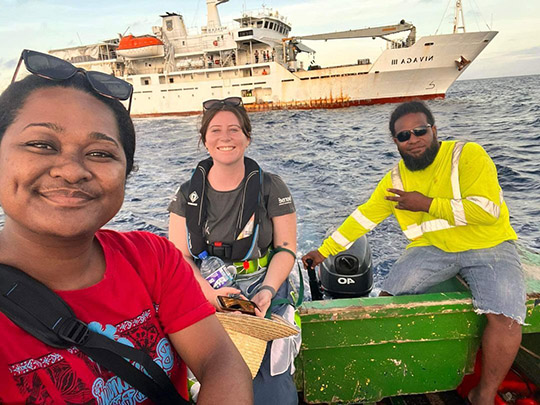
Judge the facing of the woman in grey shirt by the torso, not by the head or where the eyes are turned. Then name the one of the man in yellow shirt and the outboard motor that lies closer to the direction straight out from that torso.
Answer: the man in yellow shirt

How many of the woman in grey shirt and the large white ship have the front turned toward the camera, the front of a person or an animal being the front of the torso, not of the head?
1

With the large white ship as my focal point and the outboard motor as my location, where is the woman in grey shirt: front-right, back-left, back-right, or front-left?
back-left

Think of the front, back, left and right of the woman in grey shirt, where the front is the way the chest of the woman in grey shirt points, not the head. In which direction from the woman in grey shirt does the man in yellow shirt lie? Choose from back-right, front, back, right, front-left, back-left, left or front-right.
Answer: left

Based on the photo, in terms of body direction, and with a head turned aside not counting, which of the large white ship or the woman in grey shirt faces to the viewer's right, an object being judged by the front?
the large white ship

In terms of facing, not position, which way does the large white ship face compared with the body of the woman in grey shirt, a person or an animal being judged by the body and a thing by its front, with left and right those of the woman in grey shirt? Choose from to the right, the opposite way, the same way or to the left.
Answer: to the left

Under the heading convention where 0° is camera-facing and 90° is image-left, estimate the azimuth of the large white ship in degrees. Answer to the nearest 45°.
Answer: approximately 270°

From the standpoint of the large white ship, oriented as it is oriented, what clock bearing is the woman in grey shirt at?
The woman in grey shirt is roughly at 3 o'clock from the large white ship.

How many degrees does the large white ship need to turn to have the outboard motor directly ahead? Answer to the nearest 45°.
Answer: approximately 90° to its right

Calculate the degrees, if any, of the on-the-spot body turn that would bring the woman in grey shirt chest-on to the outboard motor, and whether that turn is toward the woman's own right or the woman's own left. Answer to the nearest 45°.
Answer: approximately 135° to the woman's own left

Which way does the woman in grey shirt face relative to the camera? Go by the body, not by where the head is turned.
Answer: toward the camera

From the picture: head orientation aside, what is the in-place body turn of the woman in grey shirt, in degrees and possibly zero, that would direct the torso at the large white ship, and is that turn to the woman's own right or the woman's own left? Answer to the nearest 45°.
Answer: approximately 180°
